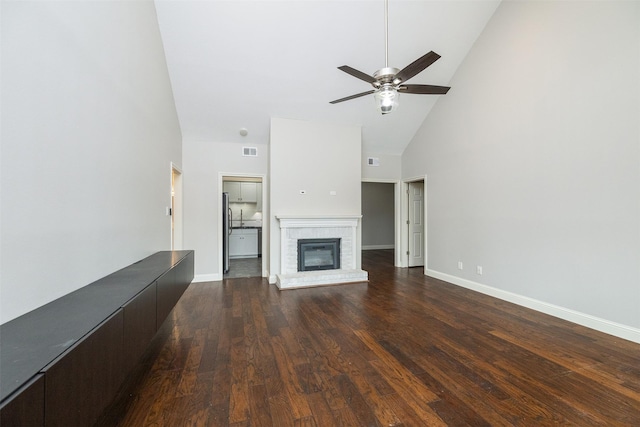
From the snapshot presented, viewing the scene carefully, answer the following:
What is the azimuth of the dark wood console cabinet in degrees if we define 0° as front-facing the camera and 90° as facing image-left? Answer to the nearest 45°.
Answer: approximately 315°

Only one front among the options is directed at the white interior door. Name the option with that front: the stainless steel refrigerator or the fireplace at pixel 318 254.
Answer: the stainless steel refrigerator

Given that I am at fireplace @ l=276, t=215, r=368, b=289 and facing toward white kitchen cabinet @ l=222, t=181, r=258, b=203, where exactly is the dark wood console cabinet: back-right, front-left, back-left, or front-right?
back-left

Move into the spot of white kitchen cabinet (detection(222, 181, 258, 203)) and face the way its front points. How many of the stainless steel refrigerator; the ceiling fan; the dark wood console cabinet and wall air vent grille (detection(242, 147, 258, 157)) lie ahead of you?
4

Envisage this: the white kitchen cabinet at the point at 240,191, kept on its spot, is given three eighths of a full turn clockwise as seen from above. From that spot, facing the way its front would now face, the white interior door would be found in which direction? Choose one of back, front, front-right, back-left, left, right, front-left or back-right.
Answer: back

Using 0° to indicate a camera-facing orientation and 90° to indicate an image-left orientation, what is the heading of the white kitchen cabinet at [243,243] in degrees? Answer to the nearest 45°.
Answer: approximately 0°

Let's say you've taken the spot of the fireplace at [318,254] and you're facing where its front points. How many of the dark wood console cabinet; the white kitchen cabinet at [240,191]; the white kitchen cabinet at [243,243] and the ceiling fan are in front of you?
2

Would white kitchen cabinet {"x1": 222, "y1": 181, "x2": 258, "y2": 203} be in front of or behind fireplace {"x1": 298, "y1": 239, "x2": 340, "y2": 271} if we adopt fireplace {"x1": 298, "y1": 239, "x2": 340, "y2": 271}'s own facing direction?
behind

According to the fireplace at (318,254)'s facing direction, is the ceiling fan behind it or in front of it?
in front

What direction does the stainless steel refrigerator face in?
to the viewer's right

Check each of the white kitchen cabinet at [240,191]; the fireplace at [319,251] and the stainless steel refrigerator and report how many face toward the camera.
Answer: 2

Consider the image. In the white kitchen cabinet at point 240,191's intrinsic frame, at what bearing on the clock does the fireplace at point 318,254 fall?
The fireplace is roughly at 11 o'clock from the white kitchen cabinet.

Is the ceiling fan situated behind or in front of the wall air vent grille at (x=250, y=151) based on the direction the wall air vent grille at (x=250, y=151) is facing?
in front

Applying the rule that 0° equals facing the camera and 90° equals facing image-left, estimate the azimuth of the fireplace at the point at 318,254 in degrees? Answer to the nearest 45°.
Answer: approximately 0°
